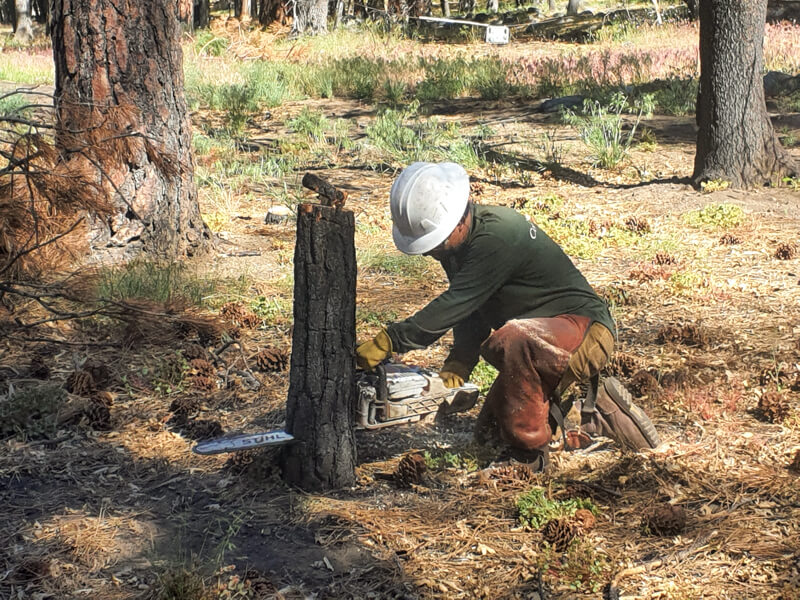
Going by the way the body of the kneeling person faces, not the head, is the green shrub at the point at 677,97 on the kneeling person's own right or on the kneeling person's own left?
on the kneeling person's own right

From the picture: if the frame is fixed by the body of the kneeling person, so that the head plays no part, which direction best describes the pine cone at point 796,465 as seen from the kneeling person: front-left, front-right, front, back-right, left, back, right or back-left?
back

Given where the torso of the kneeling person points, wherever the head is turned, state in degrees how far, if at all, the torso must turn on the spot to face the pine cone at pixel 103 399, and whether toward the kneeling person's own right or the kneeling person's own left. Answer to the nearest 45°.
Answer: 0° — they already face it

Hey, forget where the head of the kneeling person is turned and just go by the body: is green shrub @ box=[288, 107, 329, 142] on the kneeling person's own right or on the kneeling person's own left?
on the kneeling person's own right

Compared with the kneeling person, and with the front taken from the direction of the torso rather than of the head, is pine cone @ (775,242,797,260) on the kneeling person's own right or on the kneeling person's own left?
on the kneeling person's own right

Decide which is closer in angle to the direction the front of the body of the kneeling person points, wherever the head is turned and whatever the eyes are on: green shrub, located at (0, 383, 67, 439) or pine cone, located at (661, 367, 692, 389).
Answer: the green shrub

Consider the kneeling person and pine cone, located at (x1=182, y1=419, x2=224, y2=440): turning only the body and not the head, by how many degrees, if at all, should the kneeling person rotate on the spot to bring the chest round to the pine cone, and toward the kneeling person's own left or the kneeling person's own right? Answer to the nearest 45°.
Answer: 0° — they already face it

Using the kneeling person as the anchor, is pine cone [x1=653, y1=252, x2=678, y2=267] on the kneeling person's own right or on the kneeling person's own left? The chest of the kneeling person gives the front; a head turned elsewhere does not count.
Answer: on the kneeling person's own right

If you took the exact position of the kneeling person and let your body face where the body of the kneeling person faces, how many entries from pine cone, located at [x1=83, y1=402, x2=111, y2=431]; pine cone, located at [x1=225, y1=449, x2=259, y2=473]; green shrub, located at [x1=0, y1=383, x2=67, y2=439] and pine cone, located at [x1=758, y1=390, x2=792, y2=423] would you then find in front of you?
3

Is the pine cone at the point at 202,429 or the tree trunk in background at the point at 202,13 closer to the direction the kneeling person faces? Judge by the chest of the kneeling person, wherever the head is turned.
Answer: the pine cone

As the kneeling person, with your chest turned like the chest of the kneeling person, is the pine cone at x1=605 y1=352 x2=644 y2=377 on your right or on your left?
on your right

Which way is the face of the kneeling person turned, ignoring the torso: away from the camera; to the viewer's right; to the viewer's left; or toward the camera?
to the viewer's left

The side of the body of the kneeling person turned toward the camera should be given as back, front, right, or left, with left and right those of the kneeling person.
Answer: left
